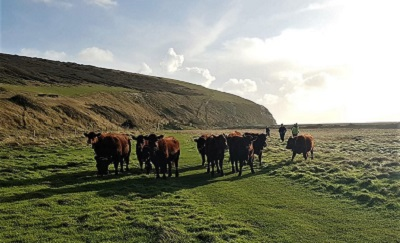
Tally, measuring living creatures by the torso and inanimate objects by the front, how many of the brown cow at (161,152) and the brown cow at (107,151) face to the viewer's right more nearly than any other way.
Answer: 0

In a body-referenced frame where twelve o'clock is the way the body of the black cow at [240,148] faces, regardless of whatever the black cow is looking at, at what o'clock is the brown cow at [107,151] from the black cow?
The brown cow is roughly at 4 o'clock from the black cow.

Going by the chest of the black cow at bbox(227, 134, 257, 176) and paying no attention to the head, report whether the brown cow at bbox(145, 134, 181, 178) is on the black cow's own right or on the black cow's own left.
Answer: on the black cow's own right

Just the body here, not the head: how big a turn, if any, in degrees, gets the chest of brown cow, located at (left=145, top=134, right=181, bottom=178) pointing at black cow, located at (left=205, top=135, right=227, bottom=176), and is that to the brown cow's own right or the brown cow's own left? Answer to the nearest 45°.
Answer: approximately 135° to the brown cow's own left

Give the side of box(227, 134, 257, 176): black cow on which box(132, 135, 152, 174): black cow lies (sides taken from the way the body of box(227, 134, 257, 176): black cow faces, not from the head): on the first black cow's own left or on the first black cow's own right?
on the first black cow's own right

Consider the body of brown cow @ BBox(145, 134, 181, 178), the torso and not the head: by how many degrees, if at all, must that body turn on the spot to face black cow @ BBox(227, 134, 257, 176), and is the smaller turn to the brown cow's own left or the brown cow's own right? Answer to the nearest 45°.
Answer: approximately 135° to the brown cow's own left

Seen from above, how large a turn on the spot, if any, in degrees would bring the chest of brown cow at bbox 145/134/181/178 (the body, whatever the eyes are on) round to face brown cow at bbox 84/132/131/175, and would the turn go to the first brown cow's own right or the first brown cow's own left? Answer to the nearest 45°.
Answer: approximately 45° to the first brown cow's own right

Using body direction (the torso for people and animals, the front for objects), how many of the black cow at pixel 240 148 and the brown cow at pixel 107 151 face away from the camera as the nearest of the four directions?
0

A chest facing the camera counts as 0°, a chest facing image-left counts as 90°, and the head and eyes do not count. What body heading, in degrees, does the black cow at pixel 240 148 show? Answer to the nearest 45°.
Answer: approximately 315°

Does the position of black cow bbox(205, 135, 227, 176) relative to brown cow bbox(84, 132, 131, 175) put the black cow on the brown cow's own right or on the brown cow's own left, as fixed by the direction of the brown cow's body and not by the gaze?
on the brown cow's own left

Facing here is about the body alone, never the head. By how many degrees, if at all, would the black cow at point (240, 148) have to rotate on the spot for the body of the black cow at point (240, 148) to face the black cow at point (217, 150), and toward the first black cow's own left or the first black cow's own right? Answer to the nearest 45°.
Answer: approximately 135° to the first black cow's own right

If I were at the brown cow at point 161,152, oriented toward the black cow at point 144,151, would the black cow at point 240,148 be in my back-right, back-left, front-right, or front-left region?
back-right
